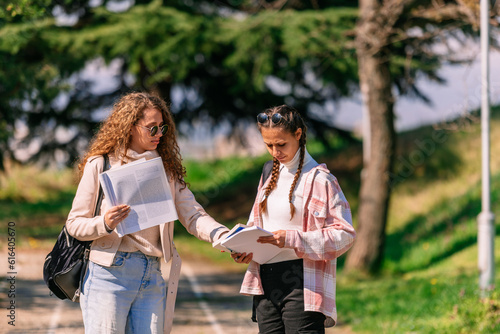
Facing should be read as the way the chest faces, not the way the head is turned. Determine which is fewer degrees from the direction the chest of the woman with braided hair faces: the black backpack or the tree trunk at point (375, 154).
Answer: the black backpack

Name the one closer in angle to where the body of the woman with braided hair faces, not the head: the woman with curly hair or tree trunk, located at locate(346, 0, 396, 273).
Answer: the woman with curly hair

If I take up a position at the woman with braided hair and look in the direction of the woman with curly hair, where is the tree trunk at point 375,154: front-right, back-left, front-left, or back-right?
back-right

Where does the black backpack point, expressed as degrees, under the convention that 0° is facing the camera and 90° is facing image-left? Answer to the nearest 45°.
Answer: approximately 90°

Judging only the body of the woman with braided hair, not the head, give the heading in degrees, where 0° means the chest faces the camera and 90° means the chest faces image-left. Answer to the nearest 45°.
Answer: approximately 45°

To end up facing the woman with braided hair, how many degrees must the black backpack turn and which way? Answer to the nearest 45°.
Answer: approximately 180°

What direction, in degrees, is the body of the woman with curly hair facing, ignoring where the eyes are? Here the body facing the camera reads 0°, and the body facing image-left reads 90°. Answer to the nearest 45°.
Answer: approximately 315°

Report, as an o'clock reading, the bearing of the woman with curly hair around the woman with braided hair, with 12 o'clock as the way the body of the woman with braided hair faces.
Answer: The woman with curly hair is roughly at 1 o'clock from the woman with braided hair.
